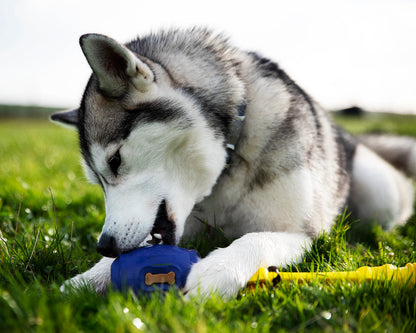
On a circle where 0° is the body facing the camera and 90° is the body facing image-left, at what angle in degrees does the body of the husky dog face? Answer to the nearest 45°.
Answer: approximately 45°

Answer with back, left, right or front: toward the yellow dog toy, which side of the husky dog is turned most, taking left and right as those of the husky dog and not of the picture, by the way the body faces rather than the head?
left
